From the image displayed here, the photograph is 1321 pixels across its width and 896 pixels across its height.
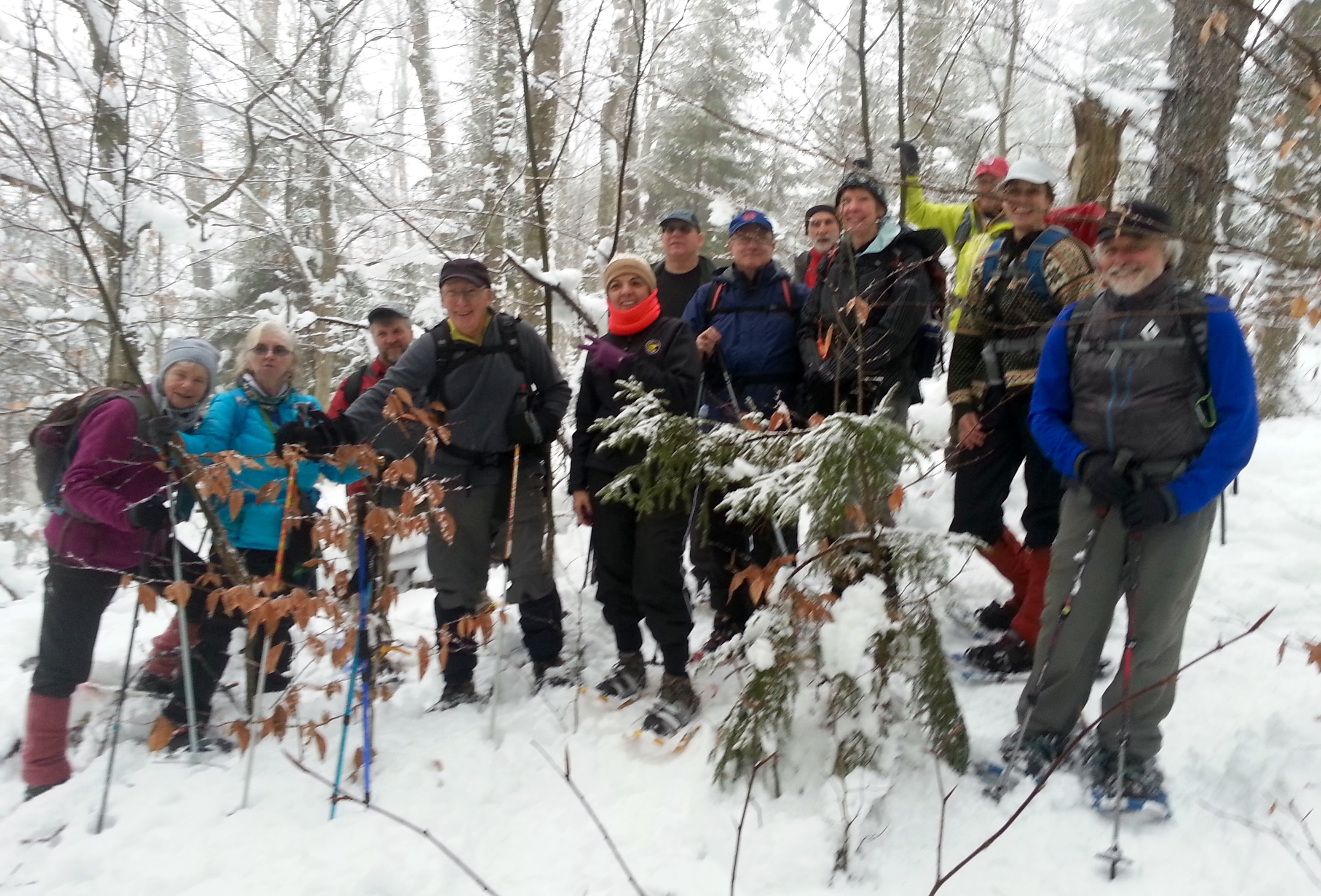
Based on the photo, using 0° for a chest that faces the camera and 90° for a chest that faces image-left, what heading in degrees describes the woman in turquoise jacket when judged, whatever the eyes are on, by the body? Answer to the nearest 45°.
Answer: approximately 0°

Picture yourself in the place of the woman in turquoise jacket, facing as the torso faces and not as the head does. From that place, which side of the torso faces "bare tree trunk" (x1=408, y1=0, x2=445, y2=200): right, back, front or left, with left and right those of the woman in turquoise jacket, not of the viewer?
back

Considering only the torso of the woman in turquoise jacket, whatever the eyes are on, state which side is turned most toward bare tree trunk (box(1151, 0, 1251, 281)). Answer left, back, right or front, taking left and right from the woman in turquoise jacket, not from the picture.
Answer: left

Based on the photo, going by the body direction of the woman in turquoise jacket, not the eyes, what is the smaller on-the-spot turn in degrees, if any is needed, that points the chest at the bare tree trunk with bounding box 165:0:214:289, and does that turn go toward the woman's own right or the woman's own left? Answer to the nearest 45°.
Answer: approximately 180°

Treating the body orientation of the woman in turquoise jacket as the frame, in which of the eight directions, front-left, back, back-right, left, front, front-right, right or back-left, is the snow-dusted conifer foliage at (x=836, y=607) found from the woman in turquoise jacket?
front-left

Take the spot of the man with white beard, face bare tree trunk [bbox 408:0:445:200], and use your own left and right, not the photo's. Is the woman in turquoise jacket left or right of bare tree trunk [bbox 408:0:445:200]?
left

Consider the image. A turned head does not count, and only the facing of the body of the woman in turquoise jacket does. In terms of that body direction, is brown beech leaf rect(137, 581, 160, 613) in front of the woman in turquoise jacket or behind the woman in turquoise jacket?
in front

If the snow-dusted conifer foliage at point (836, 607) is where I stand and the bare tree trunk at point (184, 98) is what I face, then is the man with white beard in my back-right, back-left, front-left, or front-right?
back-right

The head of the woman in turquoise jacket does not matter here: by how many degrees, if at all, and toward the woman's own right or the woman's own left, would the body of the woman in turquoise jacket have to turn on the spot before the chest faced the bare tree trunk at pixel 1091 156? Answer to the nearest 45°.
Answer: approximately 90° to the woman's own left

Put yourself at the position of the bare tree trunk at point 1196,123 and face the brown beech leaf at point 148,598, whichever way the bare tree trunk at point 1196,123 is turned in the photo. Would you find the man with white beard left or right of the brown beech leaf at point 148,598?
left
